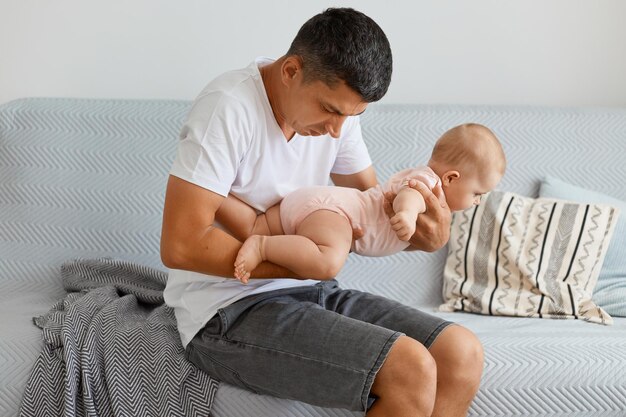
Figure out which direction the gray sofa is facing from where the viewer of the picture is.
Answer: facing the viewer

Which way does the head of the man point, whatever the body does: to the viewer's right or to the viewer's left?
to the viewer's right

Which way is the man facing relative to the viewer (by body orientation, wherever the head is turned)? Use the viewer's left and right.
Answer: facing the viewer and to the right of the viewer
